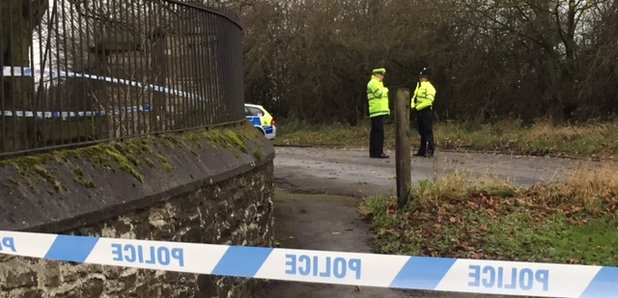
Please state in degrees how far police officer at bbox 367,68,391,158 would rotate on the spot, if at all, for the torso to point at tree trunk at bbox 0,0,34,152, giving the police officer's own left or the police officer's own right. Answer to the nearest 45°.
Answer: approximately 90° to the police officer's own right

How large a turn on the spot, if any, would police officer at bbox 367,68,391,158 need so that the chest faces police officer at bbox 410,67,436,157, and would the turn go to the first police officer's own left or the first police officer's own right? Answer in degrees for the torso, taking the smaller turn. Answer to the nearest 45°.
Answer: approximately 45° to the first police officer's own left

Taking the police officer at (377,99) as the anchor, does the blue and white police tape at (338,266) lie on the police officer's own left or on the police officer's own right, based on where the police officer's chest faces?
on the police officer's own right

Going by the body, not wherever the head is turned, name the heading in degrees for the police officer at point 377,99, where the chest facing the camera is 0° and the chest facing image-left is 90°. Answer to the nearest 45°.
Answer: approximately 270°

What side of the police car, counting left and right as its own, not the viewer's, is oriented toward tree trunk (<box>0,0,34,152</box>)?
left
